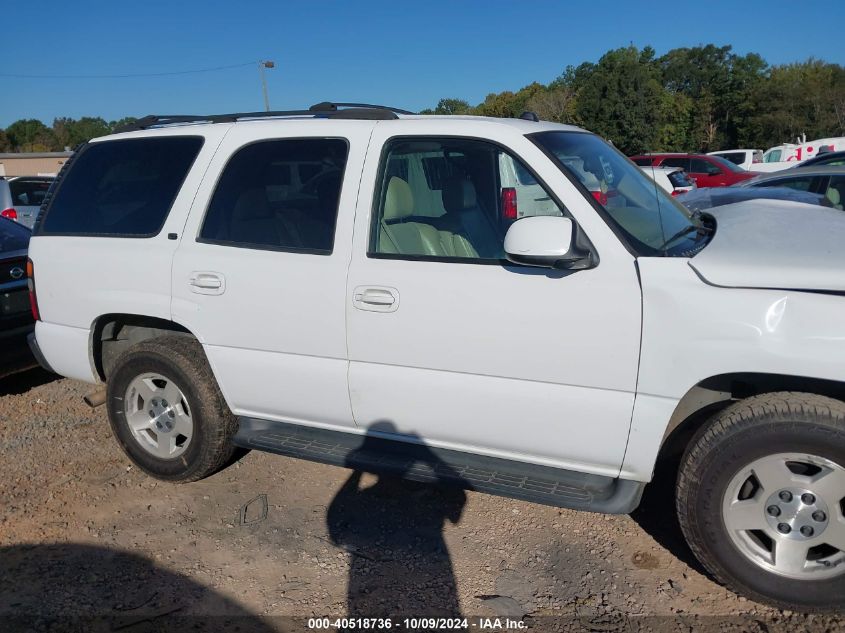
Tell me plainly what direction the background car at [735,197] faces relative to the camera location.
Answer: facing to the left of the viewer

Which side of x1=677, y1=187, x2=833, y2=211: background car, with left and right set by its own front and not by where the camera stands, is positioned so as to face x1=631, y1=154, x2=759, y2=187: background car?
right

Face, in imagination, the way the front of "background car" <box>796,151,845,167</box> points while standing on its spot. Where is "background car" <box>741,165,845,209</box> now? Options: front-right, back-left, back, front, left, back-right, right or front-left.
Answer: left

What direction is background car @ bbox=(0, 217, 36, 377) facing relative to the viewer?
toward the camera

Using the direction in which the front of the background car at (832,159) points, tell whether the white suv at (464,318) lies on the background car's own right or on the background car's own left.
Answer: on the background car's own left

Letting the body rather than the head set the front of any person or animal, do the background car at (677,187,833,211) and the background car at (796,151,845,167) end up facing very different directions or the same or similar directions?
same or similar directions

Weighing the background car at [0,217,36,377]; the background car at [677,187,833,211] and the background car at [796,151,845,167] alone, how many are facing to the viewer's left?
2

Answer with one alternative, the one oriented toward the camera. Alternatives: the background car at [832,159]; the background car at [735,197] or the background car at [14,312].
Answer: the background car at [14,312]

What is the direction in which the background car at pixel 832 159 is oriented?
to the viewer's left

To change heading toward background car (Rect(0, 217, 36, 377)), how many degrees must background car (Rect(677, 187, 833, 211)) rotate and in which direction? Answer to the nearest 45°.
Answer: approximately 45° to its left
